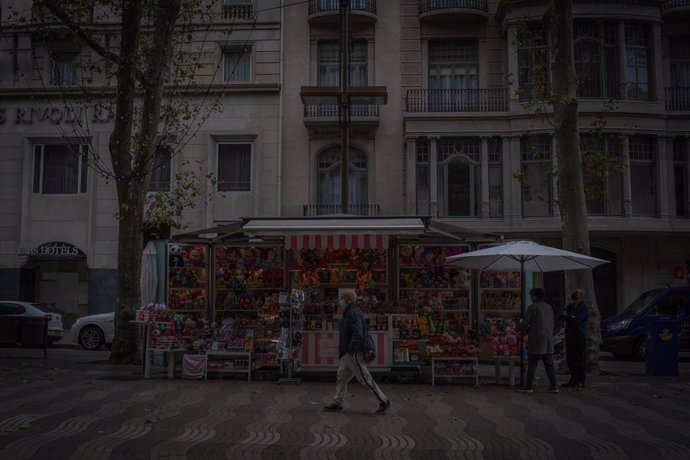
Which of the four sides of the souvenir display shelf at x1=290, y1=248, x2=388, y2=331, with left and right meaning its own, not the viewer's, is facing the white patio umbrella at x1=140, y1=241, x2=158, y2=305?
right

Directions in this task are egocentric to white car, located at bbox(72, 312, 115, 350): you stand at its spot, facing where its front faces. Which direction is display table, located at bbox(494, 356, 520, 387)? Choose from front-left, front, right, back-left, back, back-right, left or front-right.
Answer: back-left

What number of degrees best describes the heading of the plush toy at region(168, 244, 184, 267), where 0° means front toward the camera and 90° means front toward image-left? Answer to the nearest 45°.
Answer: approximately 0°

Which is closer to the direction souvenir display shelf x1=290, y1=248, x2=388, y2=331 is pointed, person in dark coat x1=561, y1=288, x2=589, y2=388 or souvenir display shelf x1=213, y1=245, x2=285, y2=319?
the person in dark coat

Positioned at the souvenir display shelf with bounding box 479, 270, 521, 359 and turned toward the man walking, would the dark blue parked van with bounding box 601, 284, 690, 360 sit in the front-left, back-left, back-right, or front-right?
back-left

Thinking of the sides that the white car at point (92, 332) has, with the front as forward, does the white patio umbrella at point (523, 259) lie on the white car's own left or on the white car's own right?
on the white car's own left

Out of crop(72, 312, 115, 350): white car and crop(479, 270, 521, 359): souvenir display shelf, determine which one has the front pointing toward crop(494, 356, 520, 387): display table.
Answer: the souvenir display shelf

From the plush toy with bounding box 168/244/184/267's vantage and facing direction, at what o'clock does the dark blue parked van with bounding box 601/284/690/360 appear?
The dark blue parked van is roughly at 9 o'clock from the plush toy.
